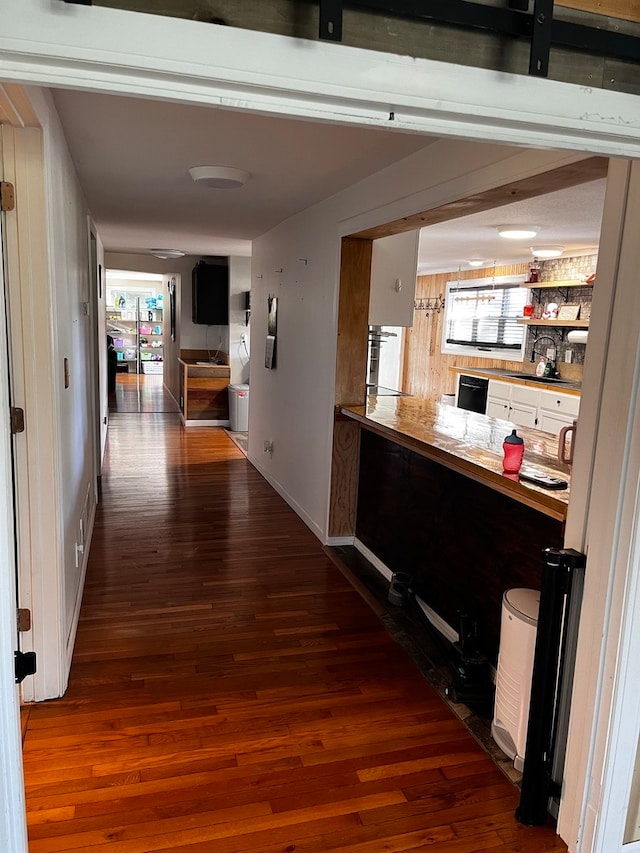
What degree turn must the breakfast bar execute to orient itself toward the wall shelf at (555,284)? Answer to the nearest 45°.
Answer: approximately 135° to its right

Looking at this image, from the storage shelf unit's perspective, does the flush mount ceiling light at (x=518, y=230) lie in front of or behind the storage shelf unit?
in front

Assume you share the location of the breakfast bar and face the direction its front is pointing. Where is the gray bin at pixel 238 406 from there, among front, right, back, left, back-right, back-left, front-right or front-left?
right

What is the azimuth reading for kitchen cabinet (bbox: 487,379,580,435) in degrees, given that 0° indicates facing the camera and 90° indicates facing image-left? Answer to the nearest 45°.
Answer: approximately 45°

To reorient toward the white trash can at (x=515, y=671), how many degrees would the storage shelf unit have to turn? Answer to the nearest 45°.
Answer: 0° — it already faces it

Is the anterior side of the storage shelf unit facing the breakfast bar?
yes

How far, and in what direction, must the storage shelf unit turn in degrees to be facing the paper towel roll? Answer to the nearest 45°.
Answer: approximately 45° to its left

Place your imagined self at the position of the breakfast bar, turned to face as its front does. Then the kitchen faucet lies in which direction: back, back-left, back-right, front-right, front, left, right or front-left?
back-right

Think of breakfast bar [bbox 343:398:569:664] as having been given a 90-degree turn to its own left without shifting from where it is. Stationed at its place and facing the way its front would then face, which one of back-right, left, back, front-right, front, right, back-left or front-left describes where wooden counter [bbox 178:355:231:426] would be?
back

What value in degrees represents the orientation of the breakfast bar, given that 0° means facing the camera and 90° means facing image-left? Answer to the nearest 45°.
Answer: approximately 45°

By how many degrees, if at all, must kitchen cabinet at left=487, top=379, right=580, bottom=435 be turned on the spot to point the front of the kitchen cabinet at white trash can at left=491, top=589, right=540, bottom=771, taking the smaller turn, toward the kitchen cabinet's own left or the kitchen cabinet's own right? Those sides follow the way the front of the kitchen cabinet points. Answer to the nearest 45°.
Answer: approximately 45° to the kitchen cabinet's own left

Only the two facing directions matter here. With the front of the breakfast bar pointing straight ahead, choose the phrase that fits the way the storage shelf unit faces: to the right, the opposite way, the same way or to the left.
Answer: to the left
